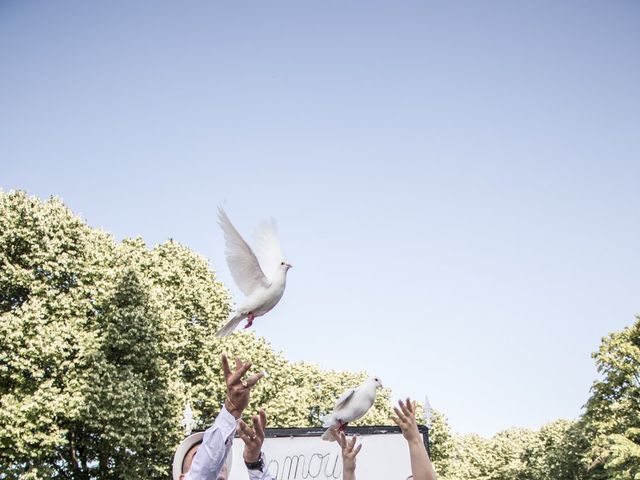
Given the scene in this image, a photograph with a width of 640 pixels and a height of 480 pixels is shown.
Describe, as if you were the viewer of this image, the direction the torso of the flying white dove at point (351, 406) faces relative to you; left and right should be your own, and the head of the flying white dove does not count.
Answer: facing to the right of the viewer

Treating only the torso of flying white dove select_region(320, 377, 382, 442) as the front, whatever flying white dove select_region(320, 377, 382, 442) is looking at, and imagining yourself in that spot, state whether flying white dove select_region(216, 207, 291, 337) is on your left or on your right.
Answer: on your right

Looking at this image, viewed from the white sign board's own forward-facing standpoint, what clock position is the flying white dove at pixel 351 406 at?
The flying white dove is roughly at 12 o'clock from the white sign board.

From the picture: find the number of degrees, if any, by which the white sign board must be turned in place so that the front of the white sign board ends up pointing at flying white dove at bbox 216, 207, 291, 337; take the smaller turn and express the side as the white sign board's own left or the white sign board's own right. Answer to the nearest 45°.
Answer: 0° — it already faces it

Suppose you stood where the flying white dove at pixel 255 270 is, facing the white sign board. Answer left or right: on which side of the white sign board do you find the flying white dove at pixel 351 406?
right

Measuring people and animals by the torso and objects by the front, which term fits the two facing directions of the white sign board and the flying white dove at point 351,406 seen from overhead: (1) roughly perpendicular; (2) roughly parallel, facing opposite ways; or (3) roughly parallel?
roughly perpendicular

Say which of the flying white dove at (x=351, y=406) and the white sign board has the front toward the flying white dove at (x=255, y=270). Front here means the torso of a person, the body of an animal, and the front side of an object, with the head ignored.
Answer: the white sign board

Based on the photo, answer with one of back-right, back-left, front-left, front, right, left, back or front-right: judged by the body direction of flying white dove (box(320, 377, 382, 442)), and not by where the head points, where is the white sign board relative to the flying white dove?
left

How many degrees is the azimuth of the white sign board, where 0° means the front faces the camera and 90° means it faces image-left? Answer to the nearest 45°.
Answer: approximately 0°
